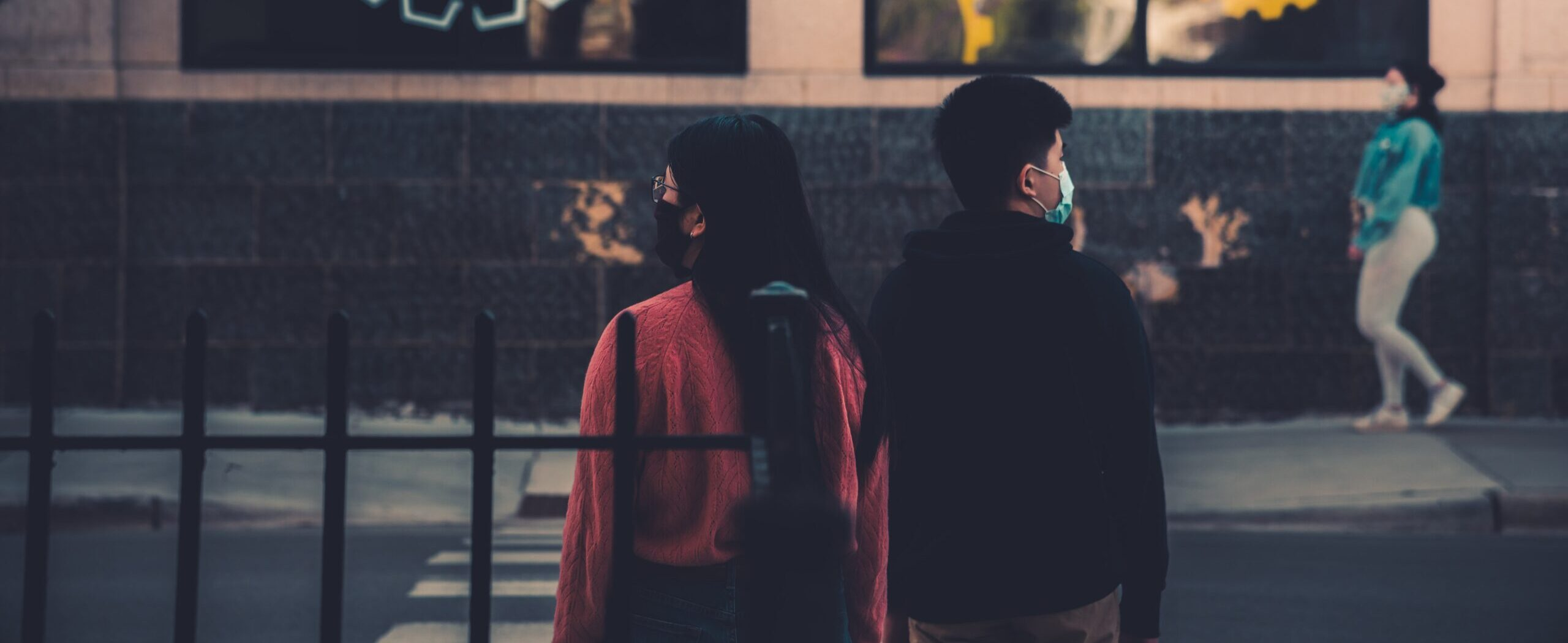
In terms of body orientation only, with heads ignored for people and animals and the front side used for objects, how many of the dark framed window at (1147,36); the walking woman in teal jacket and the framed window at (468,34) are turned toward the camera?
2

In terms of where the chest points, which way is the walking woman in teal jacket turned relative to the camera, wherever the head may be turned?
to the viewer's left

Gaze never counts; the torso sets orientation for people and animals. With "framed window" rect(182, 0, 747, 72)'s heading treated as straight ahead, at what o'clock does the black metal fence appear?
The black metal fence is roughly at 12 o'clock from the framed window.

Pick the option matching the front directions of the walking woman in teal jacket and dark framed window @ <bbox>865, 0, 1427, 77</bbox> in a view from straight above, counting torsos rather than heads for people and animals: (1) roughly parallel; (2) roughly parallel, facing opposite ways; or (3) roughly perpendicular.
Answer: roughly perpendicular

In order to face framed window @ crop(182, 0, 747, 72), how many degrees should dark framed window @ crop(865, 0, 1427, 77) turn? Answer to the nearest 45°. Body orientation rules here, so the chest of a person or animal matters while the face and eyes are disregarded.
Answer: approximately 90° to its right

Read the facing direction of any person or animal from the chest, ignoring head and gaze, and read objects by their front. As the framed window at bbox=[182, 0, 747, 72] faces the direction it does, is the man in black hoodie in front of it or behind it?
in front

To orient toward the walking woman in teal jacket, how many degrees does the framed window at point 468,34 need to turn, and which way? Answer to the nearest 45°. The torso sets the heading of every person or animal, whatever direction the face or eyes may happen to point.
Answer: approximately 90° to its left

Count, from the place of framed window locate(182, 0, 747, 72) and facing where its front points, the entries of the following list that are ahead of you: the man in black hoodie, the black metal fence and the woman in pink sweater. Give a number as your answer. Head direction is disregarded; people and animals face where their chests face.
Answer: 3

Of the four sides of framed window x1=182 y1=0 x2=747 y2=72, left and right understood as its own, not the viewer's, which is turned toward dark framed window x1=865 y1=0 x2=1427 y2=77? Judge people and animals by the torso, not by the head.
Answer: left

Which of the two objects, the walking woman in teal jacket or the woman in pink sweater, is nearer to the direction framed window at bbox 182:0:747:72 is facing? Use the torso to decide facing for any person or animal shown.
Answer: the woman in pink sweater

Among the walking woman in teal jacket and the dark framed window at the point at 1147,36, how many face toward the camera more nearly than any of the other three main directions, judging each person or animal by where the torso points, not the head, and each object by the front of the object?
1

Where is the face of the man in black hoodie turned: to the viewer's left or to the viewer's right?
to the viewer's right

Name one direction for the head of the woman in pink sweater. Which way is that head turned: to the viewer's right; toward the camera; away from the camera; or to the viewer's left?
to the viewer's left

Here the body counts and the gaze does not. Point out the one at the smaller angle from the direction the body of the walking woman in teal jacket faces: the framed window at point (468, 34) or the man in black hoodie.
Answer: the framed window
